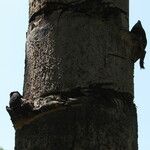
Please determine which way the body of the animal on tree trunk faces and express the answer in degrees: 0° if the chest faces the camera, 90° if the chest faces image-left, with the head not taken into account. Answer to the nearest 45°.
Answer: approximately 90°
